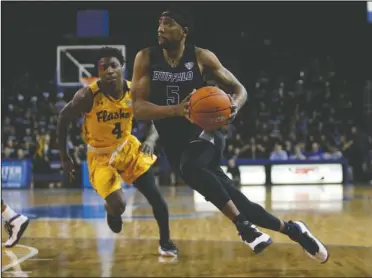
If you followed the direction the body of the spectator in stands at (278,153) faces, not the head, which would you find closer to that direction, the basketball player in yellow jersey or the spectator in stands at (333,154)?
the basketball player in yellow jersey

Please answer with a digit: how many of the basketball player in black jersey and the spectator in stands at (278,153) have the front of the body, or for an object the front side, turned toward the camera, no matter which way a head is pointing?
2

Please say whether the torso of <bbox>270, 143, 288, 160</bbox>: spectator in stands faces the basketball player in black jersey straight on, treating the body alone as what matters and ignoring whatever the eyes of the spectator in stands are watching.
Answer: yes

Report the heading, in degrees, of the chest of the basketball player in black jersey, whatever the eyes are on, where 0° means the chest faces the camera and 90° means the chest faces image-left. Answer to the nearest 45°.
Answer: approximately 0°

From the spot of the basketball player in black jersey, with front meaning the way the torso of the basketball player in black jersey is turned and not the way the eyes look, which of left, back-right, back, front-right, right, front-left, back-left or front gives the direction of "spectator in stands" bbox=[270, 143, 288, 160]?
back

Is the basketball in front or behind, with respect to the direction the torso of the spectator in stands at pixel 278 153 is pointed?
in front

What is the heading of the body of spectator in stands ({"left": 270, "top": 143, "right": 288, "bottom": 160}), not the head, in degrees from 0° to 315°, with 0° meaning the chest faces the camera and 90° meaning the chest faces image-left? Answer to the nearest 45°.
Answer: approximately 0°
